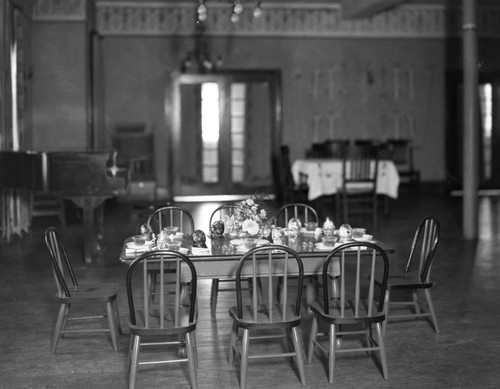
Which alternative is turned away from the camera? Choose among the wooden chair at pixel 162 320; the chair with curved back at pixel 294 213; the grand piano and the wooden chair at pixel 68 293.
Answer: the wooden chair at pixel 162 320

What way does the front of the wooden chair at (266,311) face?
away from the camera

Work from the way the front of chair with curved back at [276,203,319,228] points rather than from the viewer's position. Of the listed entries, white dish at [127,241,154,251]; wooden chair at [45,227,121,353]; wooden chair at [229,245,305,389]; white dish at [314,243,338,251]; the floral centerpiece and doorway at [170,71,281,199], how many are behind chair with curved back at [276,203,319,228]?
1

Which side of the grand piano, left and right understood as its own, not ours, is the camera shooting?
right

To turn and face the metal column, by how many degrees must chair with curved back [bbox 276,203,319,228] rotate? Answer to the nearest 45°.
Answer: approximately 135° to its left

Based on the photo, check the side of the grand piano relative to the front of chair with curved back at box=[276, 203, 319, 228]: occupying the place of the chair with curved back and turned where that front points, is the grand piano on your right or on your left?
on your right

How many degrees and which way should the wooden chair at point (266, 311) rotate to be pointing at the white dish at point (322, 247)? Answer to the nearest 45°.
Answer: approximately 45° to its right

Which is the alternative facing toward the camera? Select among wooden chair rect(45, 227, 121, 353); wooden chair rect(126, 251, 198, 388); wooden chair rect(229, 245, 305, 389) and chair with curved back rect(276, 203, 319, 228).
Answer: the chair with curved back

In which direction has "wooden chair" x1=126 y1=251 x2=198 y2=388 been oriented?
away from the camera

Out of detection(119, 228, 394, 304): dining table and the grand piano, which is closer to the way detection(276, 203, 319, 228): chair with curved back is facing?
the dining table

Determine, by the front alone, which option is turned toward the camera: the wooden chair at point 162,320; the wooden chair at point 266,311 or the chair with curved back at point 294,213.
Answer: the chair with curved back

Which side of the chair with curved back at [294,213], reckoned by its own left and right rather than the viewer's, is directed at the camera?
front

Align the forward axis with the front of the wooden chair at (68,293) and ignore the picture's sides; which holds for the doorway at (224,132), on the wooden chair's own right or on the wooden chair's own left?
on the wooden chair's own left

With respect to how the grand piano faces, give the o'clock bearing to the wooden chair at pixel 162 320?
The wooden chair is roughly at 3 o'clock from the grand piano.

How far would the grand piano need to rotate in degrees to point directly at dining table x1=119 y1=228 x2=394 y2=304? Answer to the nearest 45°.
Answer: approximately 90° to its right

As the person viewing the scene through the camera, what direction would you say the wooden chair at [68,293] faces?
facing to the right of the viewer

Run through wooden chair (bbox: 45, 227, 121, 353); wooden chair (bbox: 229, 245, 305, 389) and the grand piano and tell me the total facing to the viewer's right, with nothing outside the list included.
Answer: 2
